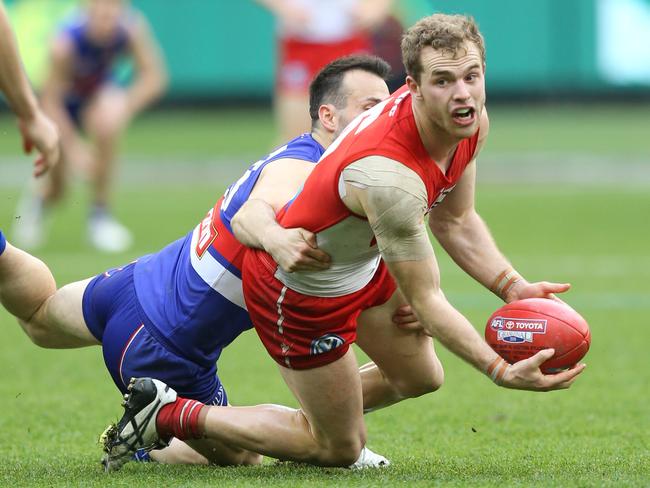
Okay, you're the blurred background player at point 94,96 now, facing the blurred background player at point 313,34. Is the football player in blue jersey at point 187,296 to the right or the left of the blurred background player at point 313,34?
right
